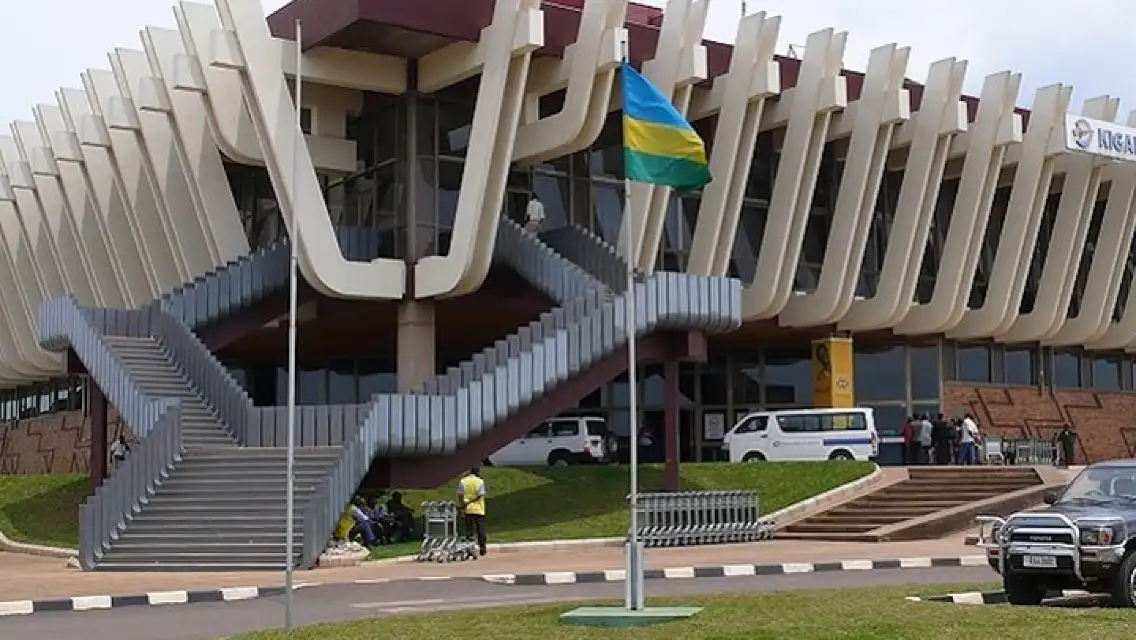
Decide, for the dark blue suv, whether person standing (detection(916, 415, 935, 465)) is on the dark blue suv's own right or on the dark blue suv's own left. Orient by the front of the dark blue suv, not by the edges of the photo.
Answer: on the dark blue suv's own right

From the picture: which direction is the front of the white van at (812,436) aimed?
to the viewer's left

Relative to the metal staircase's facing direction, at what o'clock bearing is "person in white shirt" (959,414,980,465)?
The person in white shirt is roughly at 8 o'clock from the metal staircase.

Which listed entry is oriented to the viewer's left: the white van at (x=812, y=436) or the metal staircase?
the white van

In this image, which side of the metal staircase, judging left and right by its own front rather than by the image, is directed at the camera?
front

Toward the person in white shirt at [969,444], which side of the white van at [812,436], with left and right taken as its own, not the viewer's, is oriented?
back

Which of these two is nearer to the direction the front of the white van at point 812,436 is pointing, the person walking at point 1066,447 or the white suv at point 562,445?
the white suv

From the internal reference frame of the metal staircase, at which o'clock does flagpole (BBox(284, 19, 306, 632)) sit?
The flagpole is roughly at 12 o'clock from the metal staircase.

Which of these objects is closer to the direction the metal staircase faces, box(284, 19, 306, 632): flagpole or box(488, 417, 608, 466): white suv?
the flagpole

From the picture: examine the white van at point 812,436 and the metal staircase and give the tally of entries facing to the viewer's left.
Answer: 1

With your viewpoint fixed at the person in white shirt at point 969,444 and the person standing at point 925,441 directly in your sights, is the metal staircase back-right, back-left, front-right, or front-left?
front-left

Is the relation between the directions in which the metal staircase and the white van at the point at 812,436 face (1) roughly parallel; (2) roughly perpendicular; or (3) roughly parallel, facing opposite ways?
roughly perpendicular

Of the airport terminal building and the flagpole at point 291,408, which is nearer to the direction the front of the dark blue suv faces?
the flagpole

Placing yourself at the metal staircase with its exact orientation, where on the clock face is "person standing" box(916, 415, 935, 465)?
The person standing is roughly at 8 o'clock from the metal staircase.

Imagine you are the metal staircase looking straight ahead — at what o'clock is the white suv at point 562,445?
The white suv is roughly at 7 o'clock from the metal staircase.

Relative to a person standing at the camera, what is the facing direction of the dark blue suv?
facing the viewer and to the left of the viewer
